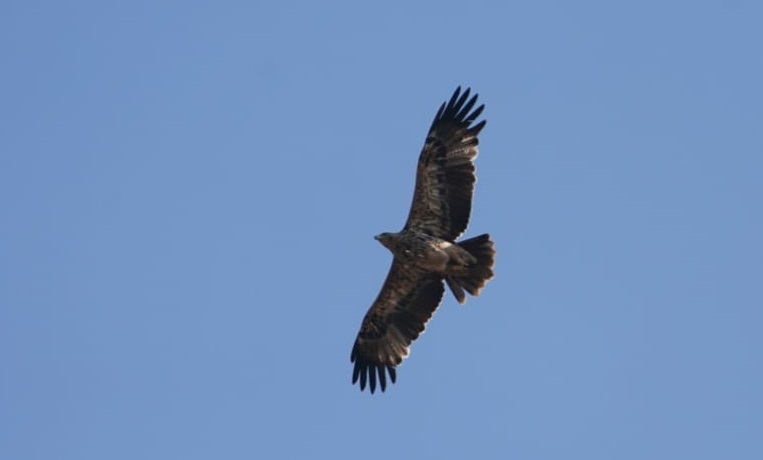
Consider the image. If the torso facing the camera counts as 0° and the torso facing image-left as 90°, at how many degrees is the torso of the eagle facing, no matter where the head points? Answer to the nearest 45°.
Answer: approximately 90°
